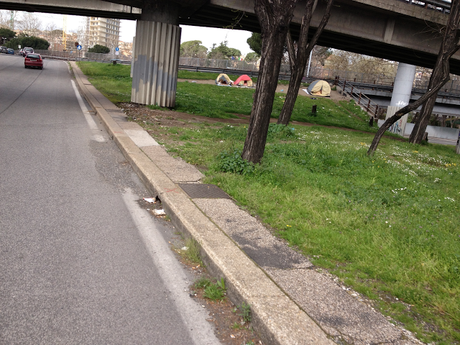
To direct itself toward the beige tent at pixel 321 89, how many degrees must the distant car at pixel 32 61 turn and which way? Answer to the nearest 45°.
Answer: approximately 135° to its right

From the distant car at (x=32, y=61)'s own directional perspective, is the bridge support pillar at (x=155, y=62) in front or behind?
behind

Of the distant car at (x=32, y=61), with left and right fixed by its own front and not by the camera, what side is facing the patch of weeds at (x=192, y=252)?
back

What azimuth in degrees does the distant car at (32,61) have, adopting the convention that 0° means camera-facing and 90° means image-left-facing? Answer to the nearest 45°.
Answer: approximately 180°

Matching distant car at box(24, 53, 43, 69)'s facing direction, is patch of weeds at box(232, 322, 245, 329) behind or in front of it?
behind

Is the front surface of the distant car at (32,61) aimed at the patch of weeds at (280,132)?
no

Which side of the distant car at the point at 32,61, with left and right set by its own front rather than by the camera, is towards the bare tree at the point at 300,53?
back

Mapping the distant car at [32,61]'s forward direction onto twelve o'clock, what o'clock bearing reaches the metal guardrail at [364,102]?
The metal guardrail is roughly at 4 o'clock from the distant car.

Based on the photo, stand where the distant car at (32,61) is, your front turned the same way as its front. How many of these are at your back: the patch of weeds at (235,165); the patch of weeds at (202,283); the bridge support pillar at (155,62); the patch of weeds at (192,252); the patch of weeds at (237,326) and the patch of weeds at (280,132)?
6

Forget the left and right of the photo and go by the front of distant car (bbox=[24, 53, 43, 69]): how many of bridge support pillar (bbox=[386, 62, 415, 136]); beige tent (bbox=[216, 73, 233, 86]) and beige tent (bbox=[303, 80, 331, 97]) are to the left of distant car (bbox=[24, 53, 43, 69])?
0

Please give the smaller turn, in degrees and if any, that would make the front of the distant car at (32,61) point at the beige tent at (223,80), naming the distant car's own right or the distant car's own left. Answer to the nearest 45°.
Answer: approximately 135° to the distant car's own right

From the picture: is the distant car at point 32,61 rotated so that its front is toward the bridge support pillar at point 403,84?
no

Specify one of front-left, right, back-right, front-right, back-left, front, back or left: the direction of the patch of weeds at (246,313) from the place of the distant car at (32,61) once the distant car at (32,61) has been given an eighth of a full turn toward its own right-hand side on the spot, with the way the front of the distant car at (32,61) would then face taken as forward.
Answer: back-right

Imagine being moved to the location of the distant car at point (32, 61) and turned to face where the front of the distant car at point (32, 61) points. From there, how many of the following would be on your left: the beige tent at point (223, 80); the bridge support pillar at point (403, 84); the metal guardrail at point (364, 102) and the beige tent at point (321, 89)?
0

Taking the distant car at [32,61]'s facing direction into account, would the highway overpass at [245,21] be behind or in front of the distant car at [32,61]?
behind

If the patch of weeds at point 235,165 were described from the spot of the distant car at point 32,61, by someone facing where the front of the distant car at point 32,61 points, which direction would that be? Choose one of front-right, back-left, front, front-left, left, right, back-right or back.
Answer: back

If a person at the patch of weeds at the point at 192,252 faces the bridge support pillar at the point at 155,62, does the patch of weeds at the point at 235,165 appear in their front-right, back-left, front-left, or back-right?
front-right

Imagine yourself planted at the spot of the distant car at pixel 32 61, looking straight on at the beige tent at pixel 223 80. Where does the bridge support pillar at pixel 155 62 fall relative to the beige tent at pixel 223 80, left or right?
right
